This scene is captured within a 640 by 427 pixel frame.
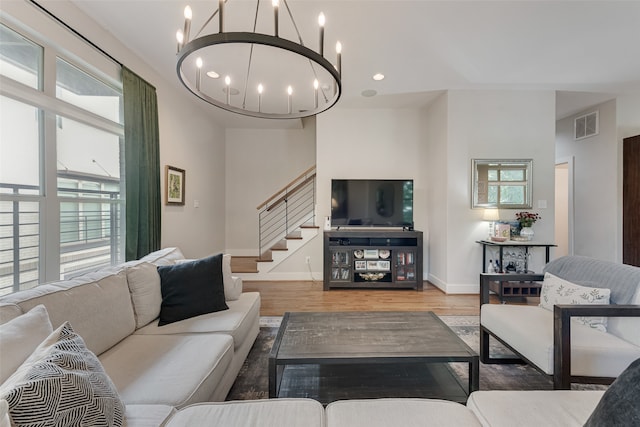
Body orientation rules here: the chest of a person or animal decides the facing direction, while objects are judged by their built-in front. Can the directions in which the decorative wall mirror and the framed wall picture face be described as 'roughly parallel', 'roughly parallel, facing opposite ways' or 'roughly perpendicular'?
roughly perpendicular

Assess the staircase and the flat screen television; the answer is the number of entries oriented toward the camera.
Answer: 1

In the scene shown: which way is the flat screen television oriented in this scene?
toward the camera

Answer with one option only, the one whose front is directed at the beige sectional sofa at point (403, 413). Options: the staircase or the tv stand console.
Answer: the tv stand console

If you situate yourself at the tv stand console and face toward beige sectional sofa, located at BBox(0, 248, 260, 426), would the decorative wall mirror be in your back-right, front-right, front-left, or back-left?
back-left

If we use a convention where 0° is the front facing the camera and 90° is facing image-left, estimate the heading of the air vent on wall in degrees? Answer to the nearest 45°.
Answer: approximately 45°

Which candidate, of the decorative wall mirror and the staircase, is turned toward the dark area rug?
the decorative wall mirror

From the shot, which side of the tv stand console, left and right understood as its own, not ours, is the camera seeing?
front

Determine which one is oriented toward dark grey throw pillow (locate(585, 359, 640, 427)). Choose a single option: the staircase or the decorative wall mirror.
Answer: the decorative wall mirror

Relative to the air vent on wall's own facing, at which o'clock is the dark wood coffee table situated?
The dark wood coffee table is roughly at 11 o'clock from the air vent on wall.

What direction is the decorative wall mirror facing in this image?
toward the camera

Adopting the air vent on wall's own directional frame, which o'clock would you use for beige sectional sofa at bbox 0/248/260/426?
The beige sectional sofa is roughly at 11 o'clock from the air vent on wall.

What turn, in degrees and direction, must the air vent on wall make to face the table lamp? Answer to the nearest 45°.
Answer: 0° — it already faces it
